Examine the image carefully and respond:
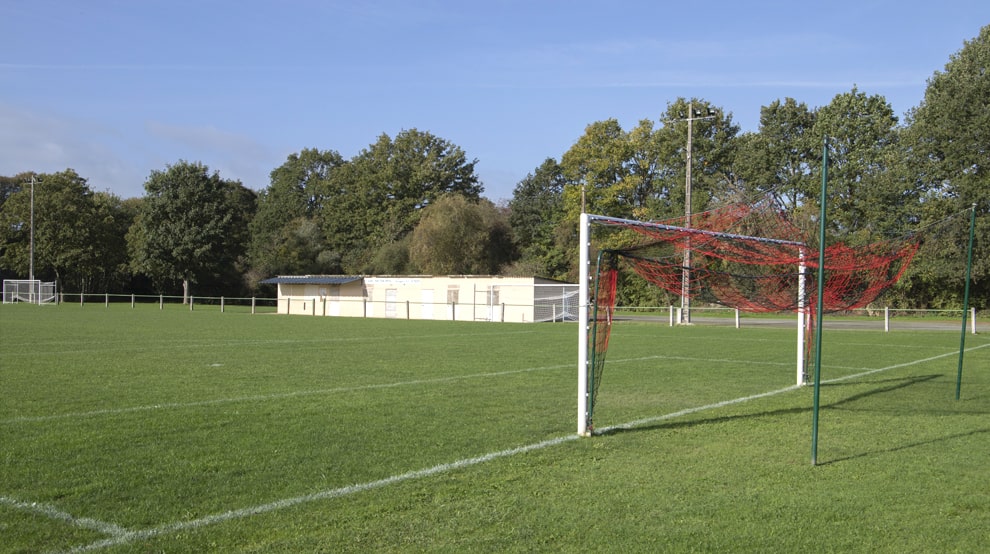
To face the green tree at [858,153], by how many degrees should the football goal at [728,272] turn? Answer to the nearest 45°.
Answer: approximately 45° to its right

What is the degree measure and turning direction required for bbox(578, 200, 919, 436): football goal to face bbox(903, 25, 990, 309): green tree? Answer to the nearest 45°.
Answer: approximately 45° to its right

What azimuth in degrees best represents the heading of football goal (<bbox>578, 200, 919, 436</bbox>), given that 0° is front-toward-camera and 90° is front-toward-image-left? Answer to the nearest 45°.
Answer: approximately 135°
